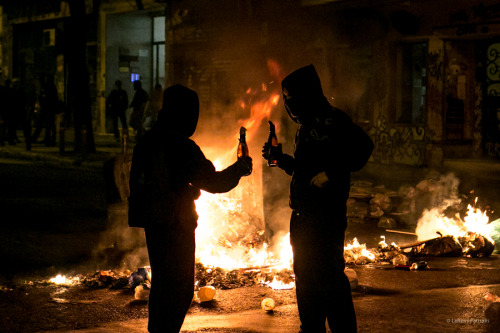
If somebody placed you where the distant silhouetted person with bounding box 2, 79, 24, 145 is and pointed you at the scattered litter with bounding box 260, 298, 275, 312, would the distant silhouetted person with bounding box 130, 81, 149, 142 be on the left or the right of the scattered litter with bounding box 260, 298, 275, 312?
left

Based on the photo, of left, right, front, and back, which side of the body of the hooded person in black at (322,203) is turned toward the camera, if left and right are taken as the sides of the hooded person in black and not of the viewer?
left

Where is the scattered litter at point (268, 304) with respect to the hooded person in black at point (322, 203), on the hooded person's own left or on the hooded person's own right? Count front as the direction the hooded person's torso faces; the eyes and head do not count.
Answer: on the hooded person's own right

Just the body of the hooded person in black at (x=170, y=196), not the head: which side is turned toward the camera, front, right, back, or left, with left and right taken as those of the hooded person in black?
right

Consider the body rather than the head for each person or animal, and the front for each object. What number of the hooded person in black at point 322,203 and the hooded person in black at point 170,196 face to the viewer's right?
1

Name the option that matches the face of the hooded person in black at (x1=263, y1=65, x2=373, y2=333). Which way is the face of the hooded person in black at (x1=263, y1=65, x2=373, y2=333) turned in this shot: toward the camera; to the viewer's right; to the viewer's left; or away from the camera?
to the viewer's left

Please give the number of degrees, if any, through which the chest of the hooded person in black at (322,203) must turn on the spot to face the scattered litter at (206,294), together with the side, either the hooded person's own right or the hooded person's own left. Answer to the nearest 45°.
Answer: approximately 45° to the hooded person's own right

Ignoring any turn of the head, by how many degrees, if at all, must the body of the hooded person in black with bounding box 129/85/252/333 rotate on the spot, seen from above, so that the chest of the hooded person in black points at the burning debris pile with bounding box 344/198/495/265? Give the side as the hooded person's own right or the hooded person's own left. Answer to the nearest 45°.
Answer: approximately 45° to the hooded person's own left

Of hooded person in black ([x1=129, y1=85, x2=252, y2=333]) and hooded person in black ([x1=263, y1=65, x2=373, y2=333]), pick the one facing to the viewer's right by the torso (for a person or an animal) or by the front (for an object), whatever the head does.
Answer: hooded person in black ([x1=129, y1=85, x2=252, y2=333])

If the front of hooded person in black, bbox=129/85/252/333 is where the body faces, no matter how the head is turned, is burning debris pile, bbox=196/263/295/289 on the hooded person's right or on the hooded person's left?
on the hooded person's left
